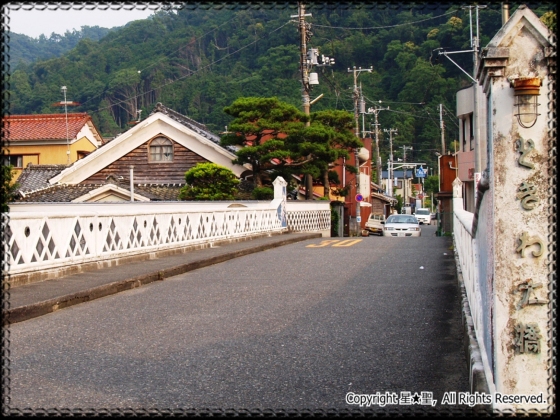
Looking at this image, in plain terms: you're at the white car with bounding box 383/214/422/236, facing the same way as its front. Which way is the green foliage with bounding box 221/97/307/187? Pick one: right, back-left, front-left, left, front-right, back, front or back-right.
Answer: front-right

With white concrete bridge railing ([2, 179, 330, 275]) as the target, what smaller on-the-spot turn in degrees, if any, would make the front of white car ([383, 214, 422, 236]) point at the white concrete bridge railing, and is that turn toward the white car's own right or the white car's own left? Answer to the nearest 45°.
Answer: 0° — it already faces it

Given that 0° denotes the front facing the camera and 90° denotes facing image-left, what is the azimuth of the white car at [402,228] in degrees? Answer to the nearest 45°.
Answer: approximately 0°

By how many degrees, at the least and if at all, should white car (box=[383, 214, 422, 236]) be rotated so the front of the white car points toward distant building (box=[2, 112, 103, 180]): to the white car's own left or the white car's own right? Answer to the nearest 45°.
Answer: approximately 90° to the white car's own right

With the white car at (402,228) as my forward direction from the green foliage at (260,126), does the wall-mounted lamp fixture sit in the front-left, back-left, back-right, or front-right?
back-right

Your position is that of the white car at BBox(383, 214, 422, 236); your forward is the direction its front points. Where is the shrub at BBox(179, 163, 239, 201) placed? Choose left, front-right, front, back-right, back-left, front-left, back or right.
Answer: front-right

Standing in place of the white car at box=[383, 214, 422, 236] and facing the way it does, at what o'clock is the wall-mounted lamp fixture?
The wall-mounted lamp fixture is roughly at 12 o'clock from the white car.

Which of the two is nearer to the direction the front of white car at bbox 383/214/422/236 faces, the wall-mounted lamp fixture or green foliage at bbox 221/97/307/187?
the wall-mounted lamp fixture
